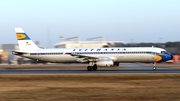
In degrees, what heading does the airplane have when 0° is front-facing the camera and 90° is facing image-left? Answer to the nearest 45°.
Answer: approximately 270°
